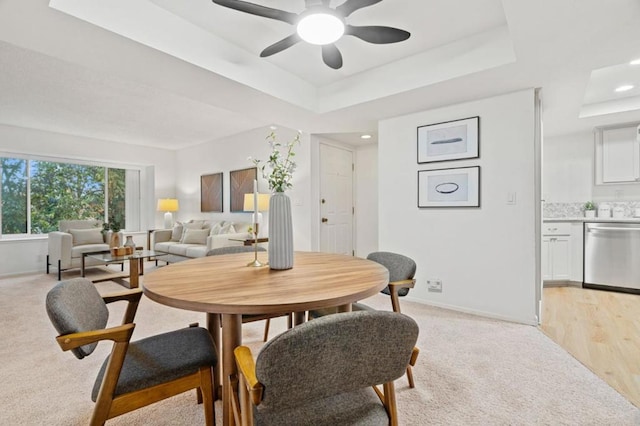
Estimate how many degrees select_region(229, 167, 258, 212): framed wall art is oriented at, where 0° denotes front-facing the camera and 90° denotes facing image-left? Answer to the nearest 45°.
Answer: approximately 45°

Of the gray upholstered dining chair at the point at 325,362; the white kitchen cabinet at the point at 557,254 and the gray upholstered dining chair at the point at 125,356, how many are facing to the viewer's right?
1

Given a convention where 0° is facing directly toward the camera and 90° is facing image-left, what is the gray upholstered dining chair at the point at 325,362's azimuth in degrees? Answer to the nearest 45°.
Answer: approximately 135°

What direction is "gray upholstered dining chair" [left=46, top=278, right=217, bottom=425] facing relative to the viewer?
to the viewer's right

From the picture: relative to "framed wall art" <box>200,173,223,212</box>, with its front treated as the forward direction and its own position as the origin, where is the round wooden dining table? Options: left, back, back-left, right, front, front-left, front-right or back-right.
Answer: front-left

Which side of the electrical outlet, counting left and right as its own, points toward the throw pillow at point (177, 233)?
right

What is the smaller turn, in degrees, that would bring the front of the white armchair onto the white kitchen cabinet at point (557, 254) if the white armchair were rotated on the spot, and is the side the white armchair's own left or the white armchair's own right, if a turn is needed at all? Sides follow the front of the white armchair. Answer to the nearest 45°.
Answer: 0° — it already faces it

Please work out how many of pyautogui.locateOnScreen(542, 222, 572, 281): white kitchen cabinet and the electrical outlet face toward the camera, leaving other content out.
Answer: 2

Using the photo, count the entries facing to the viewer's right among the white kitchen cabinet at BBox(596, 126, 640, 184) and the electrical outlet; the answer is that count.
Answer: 0

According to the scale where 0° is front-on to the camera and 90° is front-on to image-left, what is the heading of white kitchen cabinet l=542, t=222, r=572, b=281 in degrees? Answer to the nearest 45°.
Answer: approximately 0°

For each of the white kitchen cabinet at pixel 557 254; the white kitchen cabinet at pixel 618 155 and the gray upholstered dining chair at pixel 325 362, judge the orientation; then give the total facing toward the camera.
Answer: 2

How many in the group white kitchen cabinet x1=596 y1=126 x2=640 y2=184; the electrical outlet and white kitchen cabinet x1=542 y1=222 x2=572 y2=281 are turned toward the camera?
3

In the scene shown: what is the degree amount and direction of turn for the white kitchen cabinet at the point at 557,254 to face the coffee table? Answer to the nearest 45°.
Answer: approximately 45° to its right

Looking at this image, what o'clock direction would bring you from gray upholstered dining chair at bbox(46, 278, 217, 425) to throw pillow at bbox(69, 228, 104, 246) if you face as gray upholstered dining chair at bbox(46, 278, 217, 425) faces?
The throw pillow is roughly at 9 o'clock from the gray upholstered dining chair.

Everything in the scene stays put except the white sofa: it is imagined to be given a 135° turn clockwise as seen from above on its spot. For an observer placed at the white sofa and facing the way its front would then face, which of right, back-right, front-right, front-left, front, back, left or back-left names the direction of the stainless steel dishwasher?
back-right
